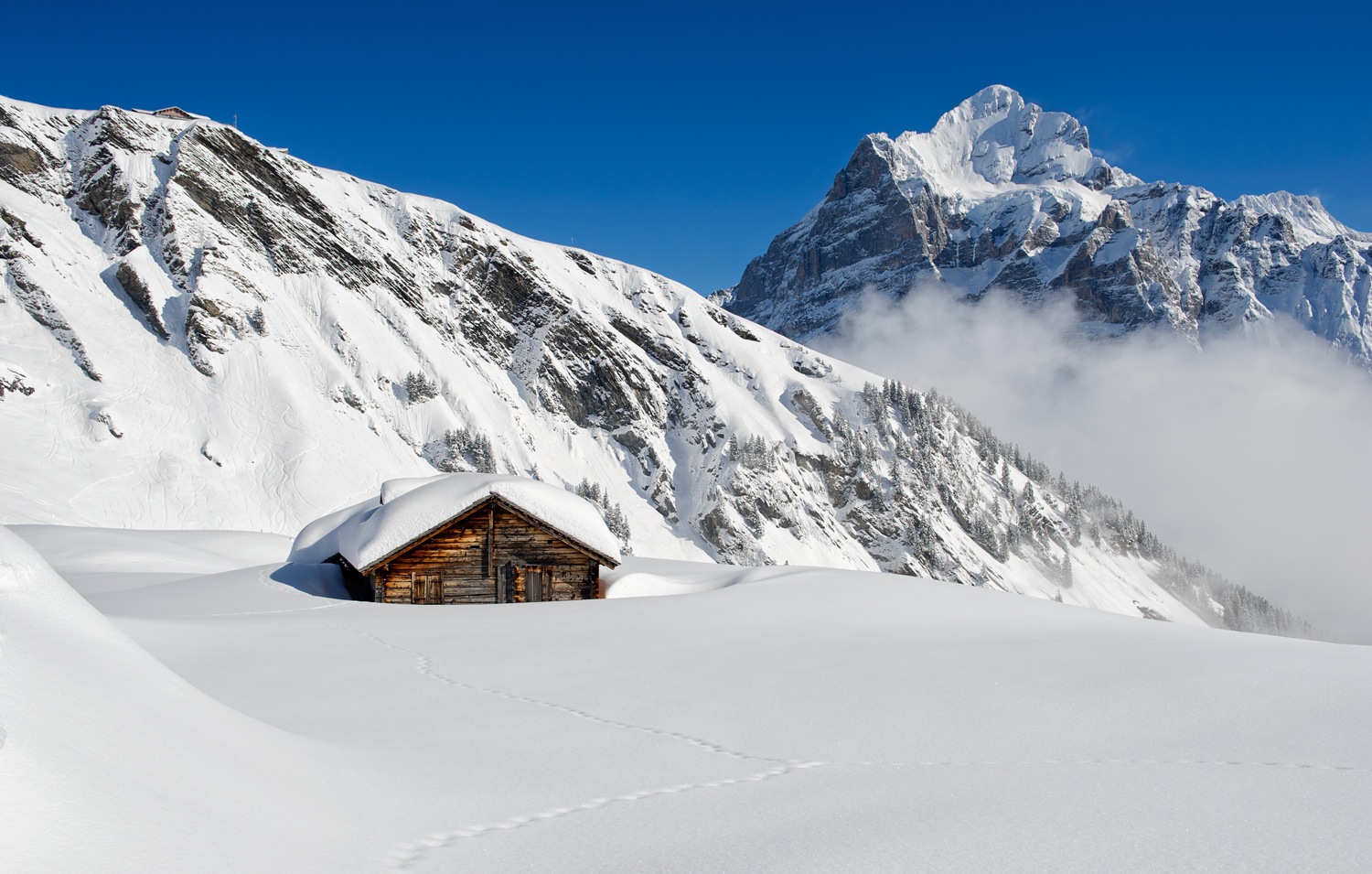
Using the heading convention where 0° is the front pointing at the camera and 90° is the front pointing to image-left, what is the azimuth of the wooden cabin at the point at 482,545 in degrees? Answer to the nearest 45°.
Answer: approximately 0°
